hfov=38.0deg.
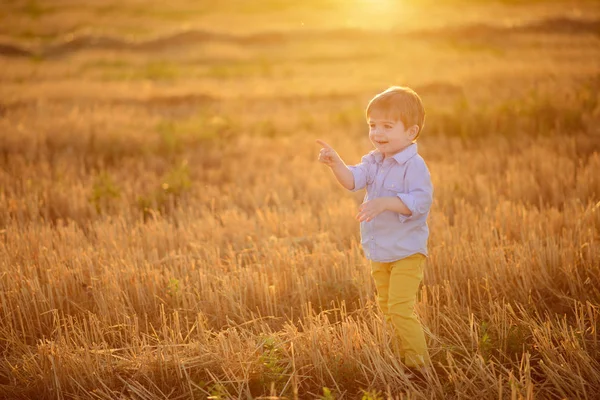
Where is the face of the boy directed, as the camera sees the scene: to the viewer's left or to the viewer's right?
to the viewer's left

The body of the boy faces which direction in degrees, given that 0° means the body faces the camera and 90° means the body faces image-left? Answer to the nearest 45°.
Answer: approximately 45°
